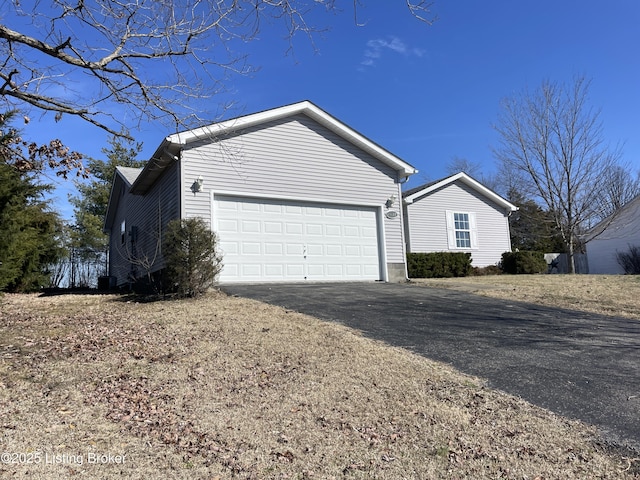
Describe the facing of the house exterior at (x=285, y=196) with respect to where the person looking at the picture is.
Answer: facing the viewer and to the right of the viewer

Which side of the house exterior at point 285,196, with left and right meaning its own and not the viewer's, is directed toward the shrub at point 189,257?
right

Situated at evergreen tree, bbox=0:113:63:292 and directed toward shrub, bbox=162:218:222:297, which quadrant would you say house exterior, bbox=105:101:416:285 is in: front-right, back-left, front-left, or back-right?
front-left

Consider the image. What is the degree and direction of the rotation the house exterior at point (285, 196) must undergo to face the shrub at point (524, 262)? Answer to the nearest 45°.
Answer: approximately 90° to its left

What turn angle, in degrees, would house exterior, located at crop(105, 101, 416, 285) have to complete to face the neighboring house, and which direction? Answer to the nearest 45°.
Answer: approximately 90° to its left

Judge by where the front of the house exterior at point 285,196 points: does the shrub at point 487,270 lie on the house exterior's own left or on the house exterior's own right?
on the house exterior's own left

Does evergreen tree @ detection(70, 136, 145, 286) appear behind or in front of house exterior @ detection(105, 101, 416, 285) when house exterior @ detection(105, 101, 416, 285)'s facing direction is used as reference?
behind

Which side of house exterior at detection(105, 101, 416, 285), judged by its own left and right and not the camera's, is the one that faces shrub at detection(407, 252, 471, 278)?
left

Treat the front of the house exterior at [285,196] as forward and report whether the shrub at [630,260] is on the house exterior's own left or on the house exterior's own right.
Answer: on the house exterior's own left

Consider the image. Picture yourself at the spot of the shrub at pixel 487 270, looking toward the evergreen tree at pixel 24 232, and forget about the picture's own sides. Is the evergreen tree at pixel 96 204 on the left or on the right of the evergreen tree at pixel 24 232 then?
right

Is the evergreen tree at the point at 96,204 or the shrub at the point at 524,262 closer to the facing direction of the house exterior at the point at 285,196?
the shrub
